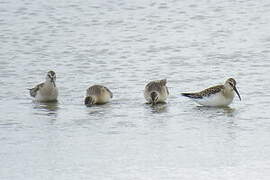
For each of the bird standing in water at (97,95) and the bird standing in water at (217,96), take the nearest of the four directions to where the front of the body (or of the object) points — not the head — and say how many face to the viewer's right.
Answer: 1

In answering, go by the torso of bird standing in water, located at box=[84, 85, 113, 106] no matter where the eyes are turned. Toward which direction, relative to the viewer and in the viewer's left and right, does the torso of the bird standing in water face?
facing the viewer and to the left of the viewer

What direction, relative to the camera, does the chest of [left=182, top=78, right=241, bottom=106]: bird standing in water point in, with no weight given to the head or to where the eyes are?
to the viewer's right

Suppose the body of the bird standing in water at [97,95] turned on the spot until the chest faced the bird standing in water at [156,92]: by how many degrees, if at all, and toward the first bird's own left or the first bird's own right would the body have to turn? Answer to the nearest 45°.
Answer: approximately 135° to the first bird's own left

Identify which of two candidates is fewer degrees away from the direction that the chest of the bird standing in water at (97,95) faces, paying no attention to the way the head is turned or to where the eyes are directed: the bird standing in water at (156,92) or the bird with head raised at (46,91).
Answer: the bird with head raised

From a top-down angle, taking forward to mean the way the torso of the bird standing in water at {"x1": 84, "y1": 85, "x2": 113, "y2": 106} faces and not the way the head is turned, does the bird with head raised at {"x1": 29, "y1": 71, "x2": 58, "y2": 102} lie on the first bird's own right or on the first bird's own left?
on the first bird's own right

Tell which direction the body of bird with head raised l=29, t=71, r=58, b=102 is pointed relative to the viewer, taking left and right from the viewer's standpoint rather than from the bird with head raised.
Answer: facing the viewer and to the right of the viewer

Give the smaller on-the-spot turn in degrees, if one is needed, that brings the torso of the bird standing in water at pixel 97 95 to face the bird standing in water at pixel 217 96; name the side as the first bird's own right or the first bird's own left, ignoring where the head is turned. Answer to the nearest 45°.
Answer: approximately 135° to the first bird's own left

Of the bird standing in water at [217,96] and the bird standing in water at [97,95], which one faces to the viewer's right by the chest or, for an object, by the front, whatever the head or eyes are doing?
the bird standing in water at [217,96]

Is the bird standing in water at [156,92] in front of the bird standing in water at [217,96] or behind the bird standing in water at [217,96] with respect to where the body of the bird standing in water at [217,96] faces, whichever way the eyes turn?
behind
